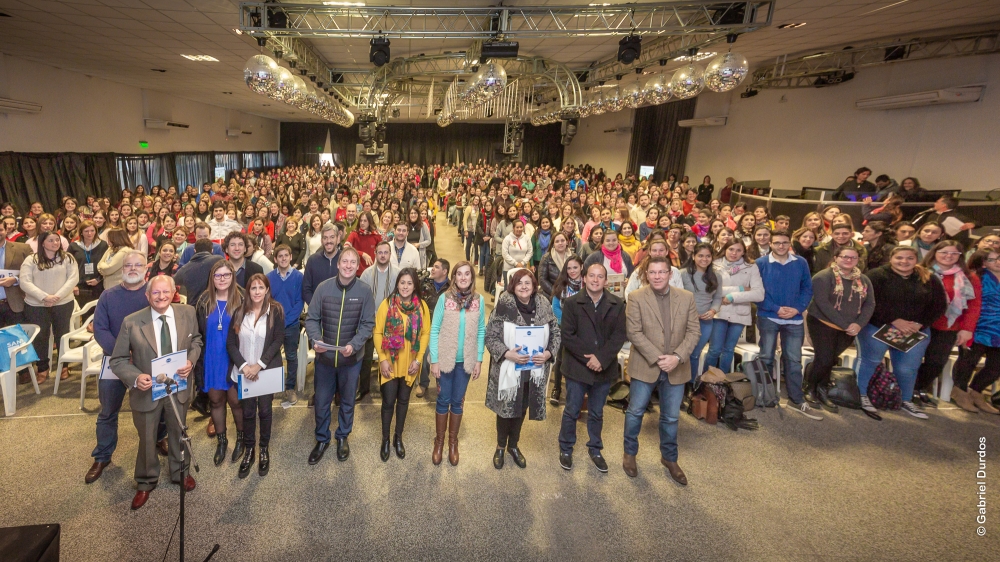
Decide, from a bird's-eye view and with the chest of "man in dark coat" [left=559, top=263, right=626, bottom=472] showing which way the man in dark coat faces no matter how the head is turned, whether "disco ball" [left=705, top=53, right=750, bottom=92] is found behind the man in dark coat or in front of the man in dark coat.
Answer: behind

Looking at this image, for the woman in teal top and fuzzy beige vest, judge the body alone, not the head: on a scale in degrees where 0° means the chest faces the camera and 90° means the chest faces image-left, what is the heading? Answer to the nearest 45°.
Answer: approximately 0°

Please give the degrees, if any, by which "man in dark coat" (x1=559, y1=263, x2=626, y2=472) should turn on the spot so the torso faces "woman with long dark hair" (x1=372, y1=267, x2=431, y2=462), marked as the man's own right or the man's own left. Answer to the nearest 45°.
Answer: approximately 90° to the man's own right

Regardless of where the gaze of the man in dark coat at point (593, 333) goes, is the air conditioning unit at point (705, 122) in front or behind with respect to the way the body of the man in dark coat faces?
behind

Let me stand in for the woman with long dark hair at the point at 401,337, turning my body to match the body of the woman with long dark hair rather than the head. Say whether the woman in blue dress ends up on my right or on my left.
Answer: on my right

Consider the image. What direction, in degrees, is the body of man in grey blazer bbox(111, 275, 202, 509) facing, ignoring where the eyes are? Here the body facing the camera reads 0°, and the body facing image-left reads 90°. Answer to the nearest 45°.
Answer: approximately 0°

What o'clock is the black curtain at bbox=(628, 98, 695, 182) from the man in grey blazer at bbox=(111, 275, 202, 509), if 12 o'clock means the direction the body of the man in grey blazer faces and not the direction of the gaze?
The black curtain is roughly at 8 o'clock from the man in grey blazer.

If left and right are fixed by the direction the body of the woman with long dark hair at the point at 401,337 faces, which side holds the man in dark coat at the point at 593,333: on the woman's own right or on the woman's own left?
on the woman's own left

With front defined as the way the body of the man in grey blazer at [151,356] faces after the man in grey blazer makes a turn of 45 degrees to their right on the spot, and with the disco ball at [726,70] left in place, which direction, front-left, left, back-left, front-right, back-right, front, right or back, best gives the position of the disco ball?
back-left

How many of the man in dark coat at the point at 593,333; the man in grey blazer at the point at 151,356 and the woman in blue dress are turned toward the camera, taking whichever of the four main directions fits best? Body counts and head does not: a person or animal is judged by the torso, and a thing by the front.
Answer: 3

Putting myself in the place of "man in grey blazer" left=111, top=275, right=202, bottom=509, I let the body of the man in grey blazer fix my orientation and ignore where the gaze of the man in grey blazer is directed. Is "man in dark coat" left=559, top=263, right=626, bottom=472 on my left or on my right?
on my left
